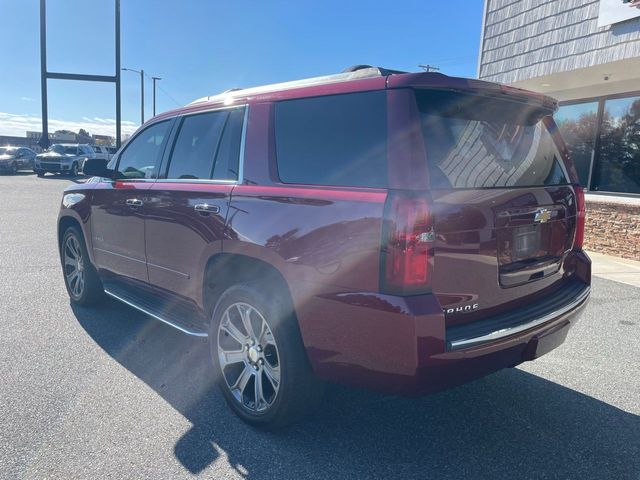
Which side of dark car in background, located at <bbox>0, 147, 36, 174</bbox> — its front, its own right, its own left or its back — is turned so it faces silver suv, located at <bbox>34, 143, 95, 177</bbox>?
left

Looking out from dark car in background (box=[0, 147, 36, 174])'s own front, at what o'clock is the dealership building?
The dealership building is roughly at 10 o'clock from the dark car in background.

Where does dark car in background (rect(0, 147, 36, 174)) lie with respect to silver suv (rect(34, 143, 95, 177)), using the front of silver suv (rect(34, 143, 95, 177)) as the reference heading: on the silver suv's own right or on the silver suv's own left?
on the silver suv's own right

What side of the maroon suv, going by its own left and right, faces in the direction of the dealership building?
right

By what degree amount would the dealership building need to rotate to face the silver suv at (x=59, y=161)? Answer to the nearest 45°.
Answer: approximately 45° to its right

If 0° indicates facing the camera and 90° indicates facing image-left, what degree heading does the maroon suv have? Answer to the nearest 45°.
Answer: approximately 135°

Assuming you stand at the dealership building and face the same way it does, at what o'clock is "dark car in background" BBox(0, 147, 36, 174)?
The dark car in background is roughly at 2 o'clock from the dealership building.

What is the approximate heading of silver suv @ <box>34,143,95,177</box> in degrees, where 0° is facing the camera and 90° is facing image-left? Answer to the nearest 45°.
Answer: approximately 45°

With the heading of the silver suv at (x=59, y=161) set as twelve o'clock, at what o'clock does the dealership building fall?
The dealership building is roughly at 10 o'clock from the silver suv.

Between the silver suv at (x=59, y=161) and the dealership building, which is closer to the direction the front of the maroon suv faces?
the silver suv

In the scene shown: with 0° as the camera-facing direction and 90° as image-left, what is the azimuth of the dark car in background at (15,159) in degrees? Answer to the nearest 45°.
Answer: approximately 45°
